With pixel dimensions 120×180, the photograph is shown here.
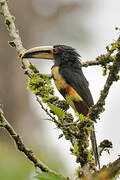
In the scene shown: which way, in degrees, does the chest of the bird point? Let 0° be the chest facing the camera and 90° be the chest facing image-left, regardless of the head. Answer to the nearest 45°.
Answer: approximately 90°
